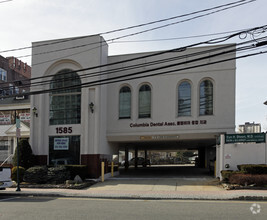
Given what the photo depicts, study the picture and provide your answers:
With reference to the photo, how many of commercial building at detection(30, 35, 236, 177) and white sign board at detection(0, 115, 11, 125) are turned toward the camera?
2

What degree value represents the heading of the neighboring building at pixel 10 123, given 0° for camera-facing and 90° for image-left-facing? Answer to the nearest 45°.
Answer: approximately 0°

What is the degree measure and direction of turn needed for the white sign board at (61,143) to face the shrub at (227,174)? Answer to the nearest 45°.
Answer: approximately 45° to its left

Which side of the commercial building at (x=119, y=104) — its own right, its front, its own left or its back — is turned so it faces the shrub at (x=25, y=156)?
right

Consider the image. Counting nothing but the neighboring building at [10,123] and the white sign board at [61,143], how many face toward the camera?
2

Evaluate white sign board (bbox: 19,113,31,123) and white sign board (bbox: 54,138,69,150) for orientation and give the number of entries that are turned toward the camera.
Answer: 2

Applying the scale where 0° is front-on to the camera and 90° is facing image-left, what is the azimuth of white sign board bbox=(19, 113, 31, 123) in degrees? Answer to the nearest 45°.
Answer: approximately 0°
